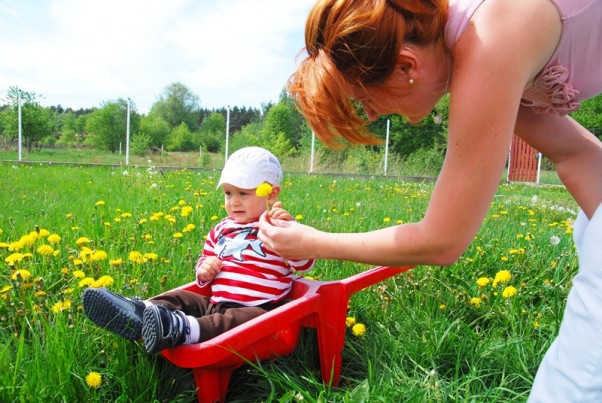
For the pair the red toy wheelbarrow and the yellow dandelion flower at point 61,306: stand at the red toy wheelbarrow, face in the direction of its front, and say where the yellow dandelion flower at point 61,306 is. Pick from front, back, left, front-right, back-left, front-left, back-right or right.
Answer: front-right

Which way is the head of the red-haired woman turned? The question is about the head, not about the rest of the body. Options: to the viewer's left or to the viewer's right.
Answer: to the viewer's left

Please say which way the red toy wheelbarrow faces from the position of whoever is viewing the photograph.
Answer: facing the viewer and to the left of the viewer

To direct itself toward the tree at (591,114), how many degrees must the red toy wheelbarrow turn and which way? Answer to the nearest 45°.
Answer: approximately 180°

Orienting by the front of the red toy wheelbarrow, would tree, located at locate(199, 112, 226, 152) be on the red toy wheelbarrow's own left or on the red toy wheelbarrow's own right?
on the red toy wheelbarrow's own right

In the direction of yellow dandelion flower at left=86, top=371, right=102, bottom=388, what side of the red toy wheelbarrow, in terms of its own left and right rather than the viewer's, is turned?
front

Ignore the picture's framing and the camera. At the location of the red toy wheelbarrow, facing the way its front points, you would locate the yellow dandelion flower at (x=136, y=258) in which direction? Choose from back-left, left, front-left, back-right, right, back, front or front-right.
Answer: right

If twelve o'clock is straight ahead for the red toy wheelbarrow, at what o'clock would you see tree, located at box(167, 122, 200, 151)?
The tree is roughly at 4 o'clock from the red toy wheelbarrow.

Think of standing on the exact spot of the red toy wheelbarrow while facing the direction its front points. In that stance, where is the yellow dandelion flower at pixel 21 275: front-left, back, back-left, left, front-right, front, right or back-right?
front-right

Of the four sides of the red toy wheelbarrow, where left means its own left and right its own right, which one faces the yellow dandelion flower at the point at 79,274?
right

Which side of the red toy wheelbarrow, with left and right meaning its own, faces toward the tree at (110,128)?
right

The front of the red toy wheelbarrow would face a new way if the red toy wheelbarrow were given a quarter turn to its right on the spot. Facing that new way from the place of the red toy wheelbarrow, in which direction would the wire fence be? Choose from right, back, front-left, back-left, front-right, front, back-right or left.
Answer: front-right
